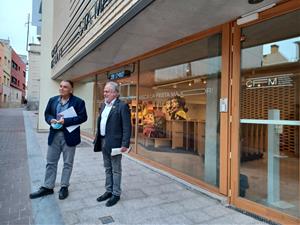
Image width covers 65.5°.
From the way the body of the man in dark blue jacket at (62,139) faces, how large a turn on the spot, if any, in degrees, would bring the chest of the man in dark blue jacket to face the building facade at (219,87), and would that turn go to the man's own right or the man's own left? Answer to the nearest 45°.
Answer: approximately 135° to the man's own left

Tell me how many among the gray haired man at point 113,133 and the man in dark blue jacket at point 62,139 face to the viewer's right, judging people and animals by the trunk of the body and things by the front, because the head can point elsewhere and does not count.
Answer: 0

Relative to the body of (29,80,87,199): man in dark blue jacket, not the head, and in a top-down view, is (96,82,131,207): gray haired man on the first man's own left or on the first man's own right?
on the first man's own left

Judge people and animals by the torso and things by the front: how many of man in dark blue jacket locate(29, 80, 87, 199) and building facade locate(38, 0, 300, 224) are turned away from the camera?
0

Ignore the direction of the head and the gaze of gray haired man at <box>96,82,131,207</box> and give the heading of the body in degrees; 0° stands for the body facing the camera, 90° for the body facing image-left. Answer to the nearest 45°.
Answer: approximately 45°

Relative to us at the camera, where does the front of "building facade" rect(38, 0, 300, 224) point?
facing the viewer and to the left of the viewer

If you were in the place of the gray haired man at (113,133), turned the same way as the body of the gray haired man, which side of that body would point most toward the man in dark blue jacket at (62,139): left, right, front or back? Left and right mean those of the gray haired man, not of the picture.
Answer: right

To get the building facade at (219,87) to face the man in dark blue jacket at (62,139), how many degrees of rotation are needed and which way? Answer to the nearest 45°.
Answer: approximately 45° to its right
